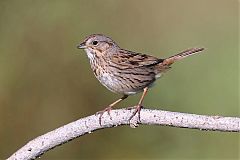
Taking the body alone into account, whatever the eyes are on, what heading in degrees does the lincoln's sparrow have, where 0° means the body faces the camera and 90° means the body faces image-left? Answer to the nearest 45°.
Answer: approximately 90°
